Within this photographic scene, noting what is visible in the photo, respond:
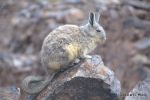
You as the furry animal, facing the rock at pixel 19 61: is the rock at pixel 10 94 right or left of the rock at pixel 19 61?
left

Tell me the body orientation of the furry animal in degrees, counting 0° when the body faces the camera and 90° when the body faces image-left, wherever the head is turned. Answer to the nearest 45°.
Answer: approximately 270°

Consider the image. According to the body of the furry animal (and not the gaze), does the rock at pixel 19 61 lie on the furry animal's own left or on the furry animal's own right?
on the furry animal's own left
